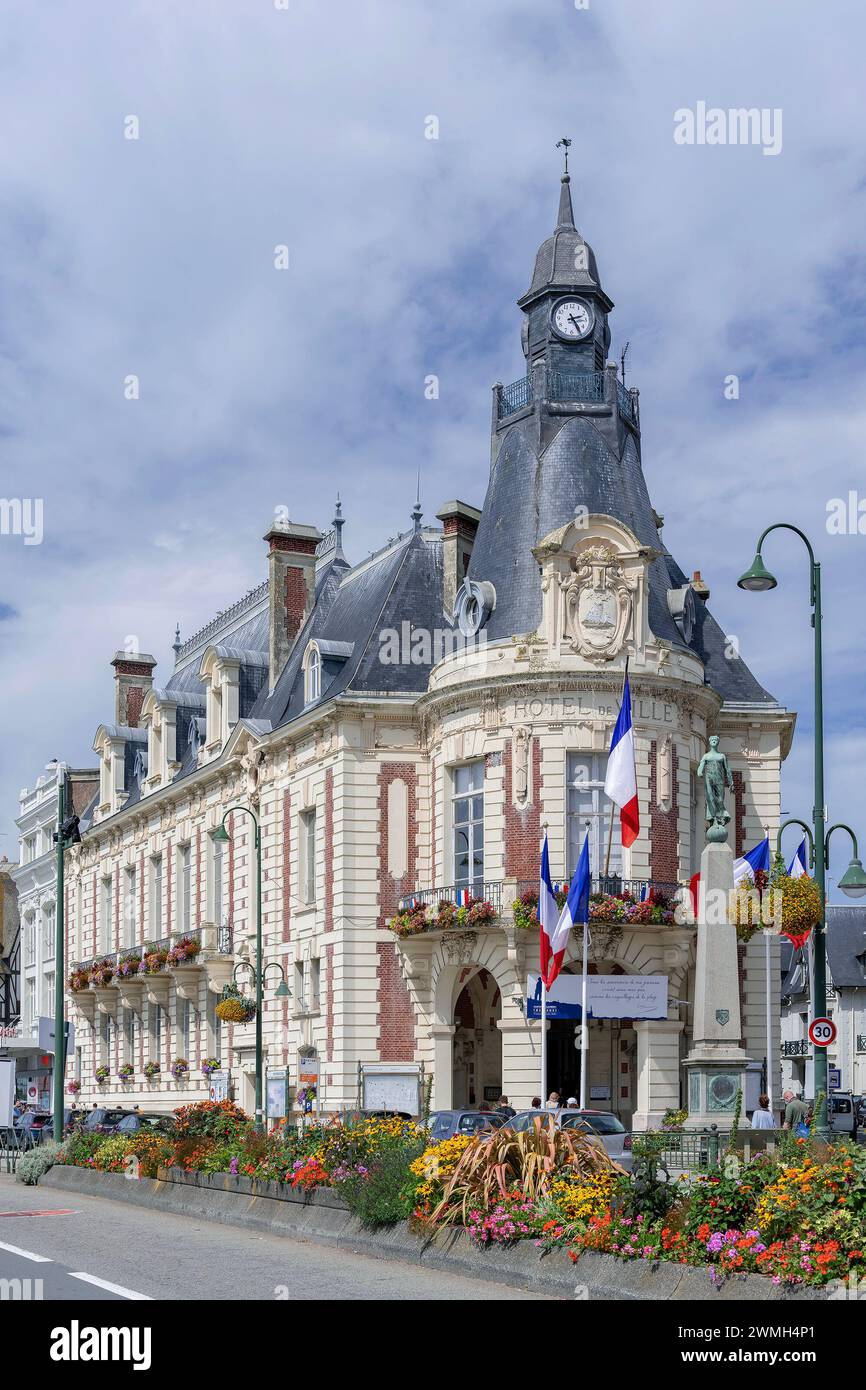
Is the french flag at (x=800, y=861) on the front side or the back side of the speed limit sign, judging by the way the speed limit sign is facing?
on the back side

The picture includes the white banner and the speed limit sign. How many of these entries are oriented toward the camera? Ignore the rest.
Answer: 2

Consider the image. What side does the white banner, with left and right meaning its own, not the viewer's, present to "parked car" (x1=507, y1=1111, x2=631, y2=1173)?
front

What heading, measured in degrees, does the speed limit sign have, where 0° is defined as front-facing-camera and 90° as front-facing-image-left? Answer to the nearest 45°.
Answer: approximately 0°

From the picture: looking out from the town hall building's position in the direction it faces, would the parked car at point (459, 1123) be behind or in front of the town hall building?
in front

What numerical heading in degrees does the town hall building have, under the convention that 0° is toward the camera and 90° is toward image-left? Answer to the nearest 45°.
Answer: approximately 0°

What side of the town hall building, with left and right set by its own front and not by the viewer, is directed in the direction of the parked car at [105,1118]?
right
